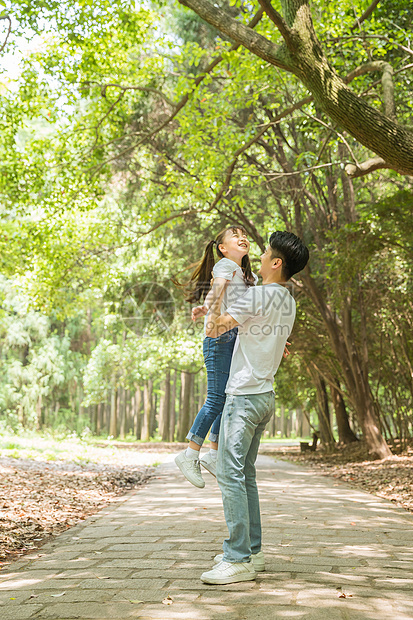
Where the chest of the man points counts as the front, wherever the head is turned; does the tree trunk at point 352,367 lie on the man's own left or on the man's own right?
on the man's own right

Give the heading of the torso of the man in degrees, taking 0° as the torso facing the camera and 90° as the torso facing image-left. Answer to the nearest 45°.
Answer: approximately 90°

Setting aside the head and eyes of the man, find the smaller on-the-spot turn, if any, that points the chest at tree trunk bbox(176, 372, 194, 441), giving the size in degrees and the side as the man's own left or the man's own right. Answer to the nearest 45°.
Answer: approximately 90° to the man's own right

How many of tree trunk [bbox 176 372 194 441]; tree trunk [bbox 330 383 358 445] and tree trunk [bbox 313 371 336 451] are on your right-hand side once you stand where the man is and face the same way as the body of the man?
3
